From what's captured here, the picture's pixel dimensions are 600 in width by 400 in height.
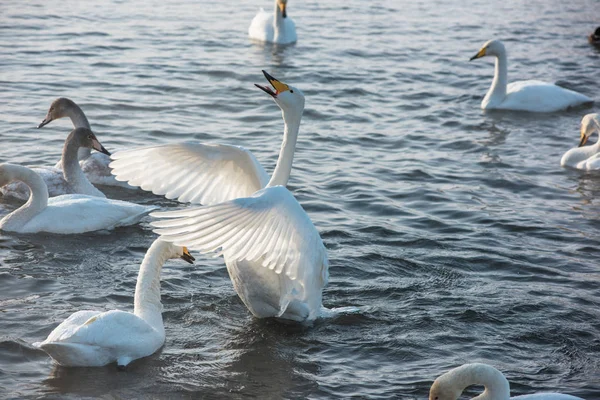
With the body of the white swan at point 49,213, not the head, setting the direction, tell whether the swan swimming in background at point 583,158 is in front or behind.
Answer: behind

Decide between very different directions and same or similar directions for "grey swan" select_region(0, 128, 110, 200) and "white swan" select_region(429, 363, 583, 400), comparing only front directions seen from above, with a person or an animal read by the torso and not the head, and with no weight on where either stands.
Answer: very different directions

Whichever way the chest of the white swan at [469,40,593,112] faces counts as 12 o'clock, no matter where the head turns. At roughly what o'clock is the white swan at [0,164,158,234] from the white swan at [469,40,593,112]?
the white swan at [0,164,158,234] is roughly at 10 o'clock from the white swan at [469,40,593,112].

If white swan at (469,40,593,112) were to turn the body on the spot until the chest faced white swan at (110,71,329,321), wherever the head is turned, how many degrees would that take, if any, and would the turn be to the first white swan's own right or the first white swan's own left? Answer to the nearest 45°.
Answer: approximately 90° to the first white swan's own left

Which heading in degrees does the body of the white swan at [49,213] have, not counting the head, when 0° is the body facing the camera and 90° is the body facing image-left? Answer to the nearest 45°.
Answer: approximately 90°

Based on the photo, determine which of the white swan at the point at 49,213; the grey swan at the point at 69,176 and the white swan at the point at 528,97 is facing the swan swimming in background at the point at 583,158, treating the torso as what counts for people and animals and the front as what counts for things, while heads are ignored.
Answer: the grey swan at the point at 69,176

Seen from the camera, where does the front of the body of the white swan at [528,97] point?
to the viewer's left

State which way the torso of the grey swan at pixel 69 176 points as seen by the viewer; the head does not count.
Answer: to the viewer's right

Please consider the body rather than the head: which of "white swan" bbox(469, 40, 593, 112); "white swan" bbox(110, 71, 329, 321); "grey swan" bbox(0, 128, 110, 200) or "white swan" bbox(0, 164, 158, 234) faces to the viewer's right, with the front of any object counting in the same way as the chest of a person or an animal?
"grey swan" bbox(0, 128, 110, 200)

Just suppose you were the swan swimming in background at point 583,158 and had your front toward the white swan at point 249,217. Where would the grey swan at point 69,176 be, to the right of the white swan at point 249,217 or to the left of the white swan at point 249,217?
right

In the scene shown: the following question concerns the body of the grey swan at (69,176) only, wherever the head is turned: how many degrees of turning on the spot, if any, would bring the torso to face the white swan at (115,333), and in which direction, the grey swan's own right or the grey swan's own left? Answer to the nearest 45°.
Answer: approximately 90° to the grey swan's own right

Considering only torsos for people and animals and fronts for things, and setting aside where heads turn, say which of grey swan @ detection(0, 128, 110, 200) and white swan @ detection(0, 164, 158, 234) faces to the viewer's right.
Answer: grey swan @ detection(0, 128, 110, 200)

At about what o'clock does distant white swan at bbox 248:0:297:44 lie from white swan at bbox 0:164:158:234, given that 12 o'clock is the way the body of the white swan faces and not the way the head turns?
The distant white swan is roughly at 4 o'clock from the white swan.
